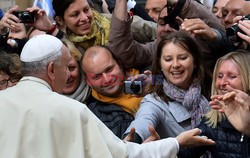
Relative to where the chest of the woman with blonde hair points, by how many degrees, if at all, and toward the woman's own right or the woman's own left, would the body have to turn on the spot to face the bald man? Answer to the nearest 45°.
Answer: approximately 45° to the woman's own right

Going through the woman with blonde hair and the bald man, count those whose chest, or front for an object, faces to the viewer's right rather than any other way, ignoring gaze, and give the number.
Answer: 0

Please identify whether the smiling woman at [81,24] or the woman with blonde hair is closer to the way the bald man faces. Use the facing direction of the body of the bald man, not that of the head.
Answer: the woman with blonde hair

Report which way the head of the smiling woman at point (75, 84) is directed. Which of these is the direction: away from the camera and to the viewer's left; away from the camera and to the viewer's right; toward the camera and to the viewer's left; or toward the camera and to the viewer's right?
toward the camera and to the viewer's left

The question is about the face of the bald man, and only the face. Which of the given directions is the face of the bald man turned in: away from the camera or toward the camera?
toward the camera

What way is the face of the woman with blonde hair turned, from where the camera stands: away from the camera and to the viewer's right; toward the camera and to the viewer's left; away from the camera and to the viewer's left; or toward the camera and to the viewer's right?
toward the camera and to the viewer's left

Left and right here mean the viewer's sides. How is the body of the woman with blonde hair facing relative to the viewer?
facing the viewer and to the left of the viewer

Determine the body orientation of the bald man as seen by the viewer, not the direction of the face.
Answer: toward the camera
